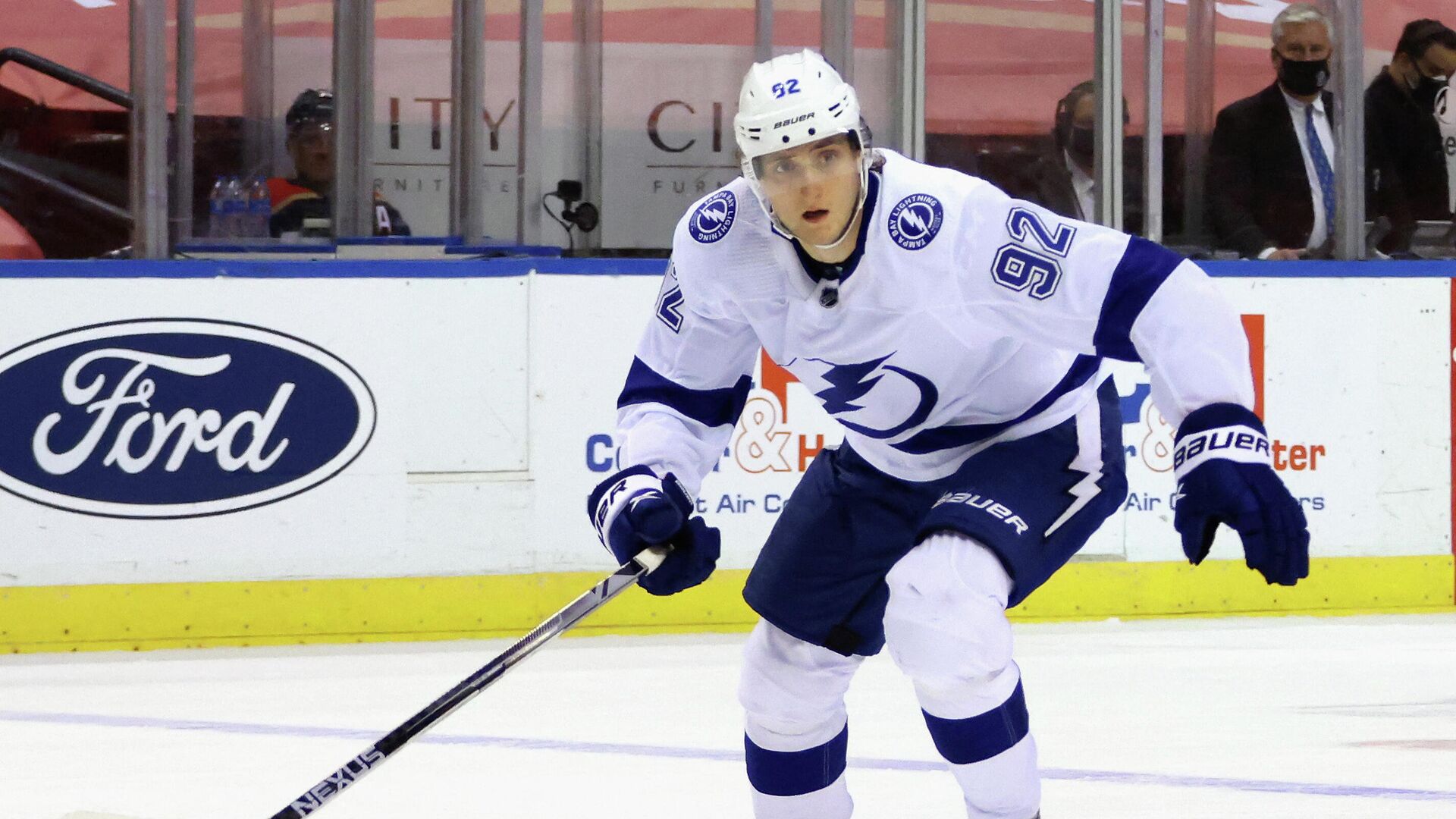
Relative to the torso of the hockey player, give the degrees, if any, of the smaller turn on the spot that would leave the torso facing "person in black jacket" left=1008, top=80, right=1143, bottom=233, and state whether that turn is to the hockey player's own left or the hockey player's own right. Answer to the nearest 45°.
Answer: approximately 135° to the hockey player's own right

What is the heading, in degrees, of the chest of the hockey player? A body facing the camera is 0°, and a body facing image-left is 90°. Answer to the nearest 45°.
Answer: approximately 45°

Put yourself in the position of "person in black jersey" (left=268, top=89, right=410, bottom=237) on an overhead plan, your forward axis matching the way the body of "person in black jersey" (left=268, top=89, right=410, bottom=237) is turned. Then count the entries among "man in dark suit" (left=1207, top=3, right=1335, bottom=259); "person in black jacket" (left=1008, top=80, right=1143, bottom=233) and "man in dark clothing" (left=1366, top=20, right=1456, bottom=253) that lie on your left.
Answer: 3

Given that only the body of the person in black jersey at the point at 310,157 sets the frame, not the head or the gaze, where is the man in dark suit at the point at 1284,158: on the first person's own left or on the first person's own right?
on the first person's own left

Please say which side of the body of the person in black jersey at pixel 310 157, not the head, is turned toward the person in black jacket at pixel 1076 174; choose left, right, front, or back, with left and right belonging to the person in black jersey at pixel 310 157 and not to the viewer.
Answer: left

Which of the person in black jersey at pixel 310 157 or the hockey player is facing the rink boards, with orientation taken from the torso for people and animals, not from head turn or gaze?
the person in black jersey
